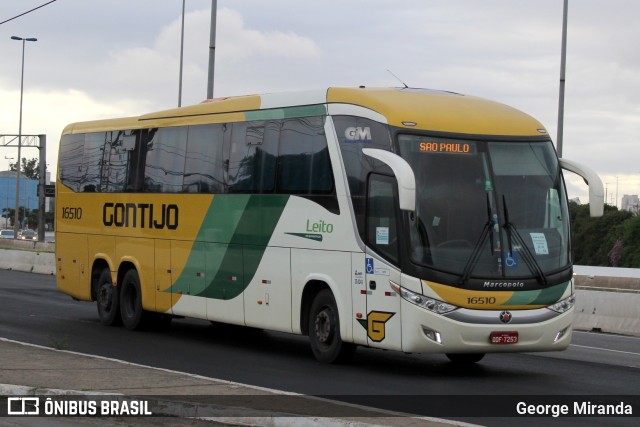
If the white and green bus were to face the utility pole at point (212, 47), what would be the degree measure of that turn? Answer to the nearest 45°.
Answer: approximately 135° to its left

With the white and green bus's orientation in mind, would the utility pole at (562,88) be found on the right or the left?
on its left

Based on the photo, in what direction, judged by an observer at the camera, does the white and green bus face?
facing the viewer and to the right of the viewer
